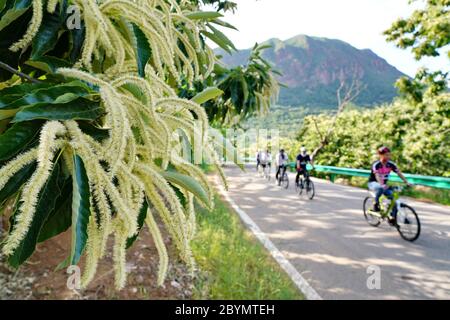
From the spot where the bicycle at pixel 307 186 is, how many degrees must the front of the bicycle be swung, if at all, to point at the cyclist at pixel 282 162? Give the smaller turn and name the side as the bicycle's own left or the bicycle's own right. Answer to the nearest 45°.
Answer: approximately 135° to the bicycle's own left

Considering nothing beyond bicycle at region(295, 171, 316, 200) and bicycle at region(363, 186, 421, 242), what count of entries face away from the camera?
0

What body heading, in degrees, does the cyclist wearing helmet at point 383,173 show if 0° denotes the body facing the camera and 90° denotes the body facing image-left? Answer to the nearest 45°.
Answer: approximately 315°

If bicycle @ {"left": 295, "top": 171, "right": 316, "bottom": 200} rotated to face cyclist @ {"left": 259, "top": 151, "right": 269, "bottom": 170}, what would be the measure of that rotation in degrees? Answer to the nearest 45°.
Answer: approximately 135° to its left

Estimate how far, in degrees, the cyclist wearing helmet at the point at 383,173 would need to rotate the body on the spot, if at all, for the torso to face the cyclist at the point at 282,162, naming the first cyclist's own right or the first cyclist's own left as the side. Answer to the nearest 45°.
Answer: approximately 180°

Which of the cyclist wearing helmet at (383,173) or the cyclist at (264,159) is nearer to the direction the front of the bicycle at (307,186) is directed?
the cyclist wearing helmet

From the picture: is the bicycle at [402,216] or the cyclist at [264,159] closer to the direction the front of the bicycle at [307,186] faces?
the bicycle

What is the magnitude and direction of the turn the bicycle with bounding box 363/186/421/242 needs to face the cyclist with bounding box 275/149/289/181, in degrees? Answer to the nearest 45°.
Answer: approximately 180°

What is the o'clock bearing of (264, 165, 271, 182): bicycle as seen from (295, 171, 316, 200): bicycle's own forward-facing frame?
(264, 165, 271, 182): bicycle is roughly at 7 o'clock from (295, 171, 316, 200): bicycle.

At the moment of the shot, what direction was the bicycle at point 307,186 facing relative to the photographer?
facing the viewer and to the right of the viewer

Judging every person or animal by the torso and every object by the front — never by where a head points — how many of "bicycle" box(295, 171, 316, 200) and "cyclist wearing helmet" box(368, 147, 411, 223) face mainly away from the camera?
0

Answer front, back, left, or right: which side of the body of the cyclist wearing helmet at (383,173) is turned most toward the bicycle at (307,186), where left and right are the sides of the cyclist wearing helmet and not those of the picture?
back

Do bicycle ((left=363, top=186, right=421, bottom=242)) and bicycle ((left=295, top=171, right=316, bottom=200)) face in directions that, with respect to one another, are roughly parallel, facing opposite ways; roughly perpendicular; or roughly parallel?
roughly parallel

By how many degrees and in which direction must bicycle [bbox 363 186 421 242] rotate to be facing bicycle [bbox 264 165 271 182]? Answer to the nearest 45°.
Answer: approximately 180°
